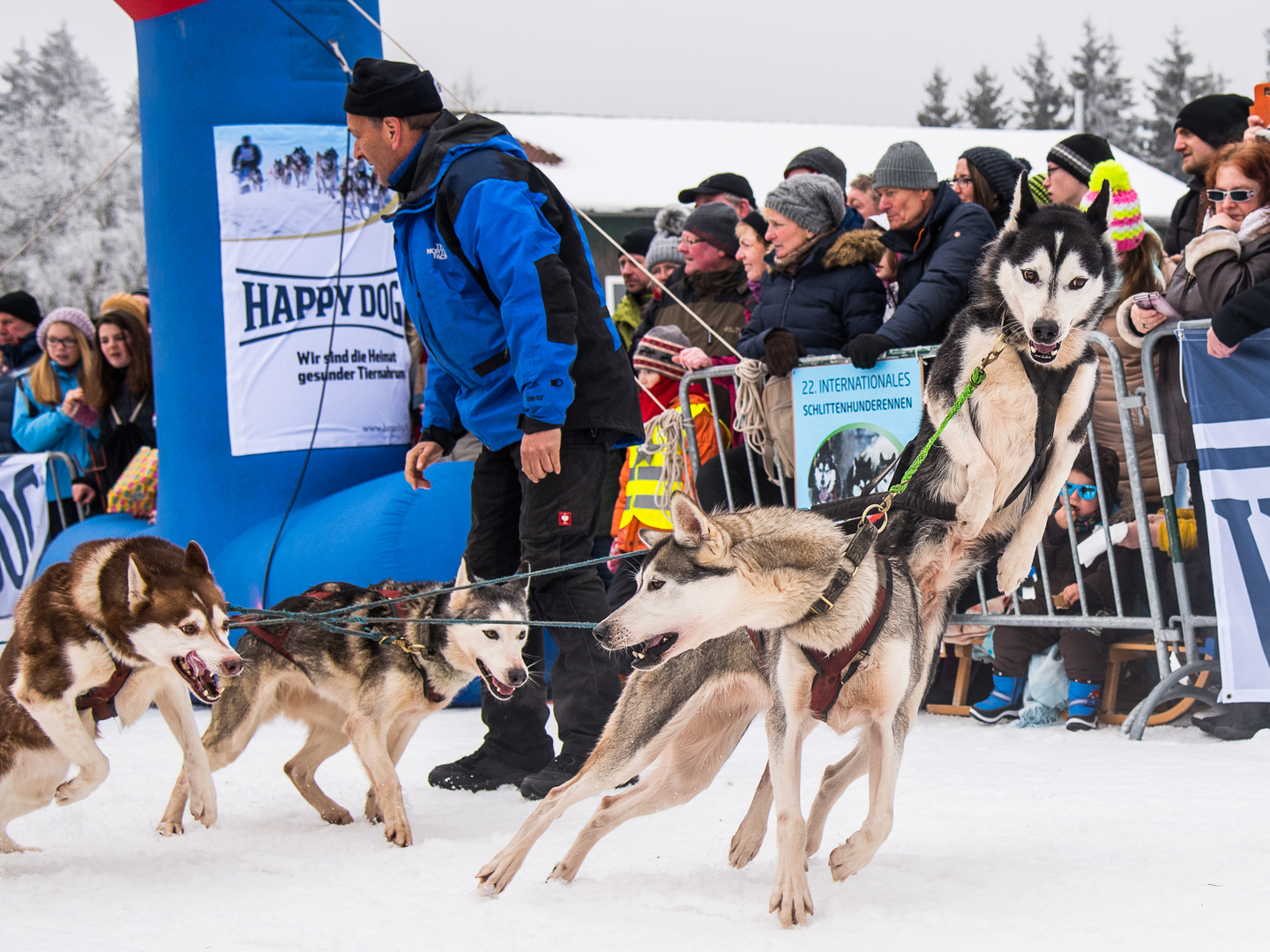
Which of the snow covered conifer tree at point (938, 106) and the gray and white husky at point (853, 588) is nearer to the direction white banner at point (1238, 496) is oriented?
the gray and white husky

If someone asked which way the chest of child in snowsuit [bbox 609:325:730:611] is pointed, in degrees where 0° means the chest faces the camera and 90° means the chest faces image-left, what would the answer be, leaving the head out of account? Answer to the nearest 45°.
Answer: approximately 45°

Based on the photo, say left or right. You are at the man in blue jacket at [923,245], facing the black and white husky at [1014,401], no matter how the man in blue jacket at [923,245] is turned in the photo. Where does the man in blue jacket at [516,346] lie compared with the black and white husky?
right

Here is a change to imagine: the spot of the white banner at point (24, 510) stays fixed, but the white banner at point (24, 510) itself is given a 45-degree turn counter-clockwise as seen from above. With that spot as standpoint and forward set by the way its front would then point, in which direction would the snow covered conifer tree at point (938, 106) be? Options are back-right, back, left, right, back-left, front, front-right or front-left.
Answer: left

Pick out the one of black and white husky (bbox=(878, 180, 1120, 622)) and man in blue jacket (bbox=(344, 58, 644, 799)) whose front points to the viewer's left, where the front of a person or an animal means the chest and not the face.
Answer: the man in blue jacket

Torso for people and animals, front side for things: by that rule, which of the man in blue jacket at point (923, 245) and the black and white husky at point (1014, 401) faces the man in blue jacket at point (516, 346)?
the man in blue jacket at point (923, 245)

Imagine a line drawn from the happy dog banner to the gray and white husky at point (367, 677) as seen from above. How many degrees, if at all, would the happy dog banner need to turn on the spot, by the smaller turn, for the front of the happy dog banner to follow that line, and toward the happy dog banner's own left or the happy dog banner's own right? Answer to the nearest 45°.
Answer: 0° — it already faces it

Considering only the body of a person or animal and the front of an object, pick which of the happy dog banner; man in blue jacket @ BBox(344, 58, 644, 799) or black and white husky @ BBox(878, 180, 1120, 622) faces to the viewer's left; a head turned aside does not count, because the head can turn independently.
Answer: the man in blue jacket
